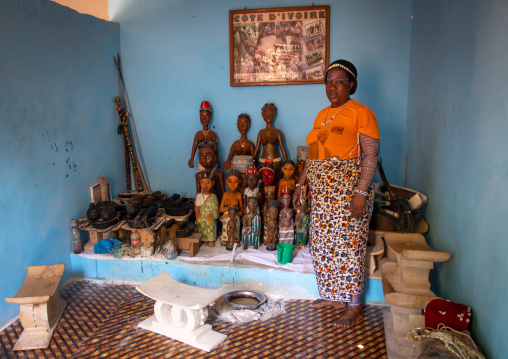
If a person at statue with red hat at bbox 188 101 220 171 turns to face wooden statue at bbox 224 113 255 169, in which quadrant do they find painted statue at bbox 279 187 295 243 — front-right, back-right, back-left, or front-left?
front-right

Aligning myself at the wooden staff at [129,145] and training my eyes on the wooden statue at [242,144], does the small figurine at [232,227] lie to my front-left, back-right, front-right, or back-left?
front-right

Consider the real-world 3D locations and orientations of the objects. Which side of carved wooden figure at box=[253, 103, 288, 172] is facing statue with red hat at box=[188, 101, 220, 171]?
right

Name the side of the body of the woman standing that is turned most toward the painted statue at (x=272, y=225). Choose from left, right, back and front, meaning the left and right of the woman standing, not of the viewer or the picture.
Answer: right

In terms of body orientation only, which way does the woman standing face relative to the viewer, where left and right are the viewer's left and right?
facing the viewer and to the left of the viewer

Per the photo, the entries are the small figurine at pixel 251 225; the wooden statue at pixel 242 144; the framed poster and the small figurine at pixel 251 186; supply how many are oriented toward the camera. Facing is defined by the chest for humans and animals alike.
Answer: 4

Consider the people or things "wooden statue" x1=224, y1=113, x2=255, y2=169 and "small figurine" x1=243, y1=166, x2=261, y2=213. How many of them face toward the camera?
2

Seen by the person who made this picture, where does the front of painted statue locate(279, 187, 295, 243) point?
facing the viewer

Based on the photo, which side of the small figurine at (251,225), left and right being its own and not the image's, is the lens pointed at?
front

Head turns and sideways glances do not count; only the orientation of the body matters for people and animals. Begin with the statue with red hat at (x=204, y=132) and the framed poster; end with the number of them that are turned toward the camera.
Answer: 2

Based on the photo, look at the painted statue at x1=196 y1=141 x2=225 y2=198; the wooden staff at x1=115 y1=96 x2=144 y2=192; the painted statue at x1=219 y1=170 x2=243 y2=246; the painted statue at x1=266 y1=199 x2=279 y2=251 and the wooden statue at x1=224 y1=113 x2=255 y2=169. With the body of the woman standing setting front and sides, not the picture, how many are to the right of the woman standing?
5

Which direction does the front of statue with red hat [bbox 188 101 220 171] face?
toward the camera

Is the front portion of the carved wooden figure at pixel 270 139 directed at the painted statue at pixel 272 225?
yes
